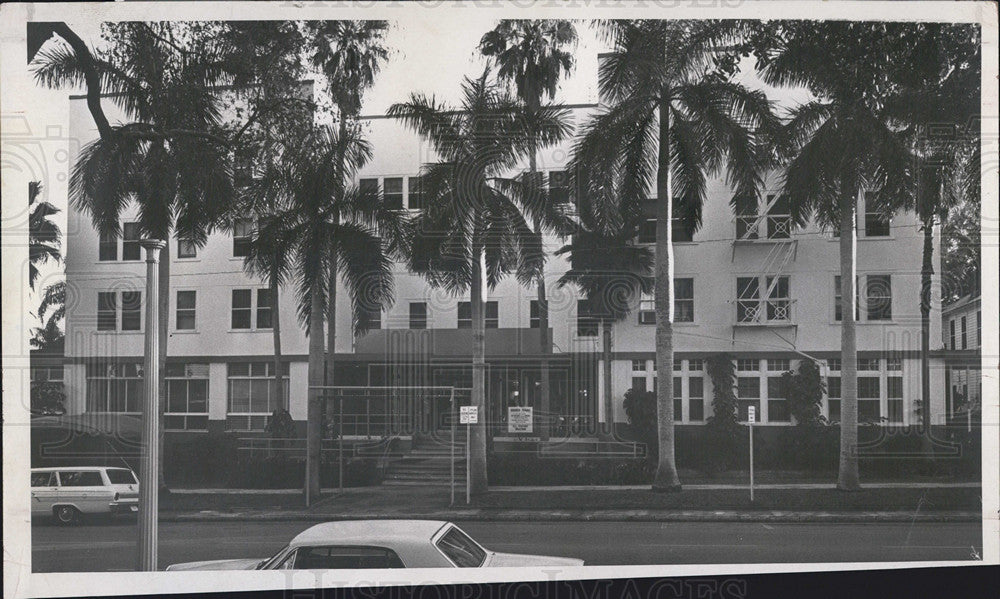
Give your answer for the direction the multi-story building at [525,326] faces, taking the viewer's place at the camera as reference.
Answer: facing the viewer

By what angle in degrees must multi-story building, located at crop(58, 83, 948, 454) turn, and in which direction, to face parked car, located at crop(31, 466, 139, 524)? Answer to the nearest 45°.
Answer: approximately 90° to its right

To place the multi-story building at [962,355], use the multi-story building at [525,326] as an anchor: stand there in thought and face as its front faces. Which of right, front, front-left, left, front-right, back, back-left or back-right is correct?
left

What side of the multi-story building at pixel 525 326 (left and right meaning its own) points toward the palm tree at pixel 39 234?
right
